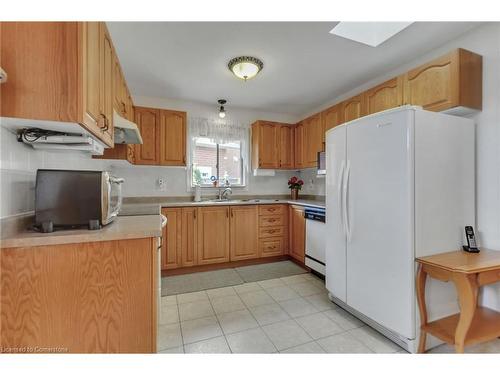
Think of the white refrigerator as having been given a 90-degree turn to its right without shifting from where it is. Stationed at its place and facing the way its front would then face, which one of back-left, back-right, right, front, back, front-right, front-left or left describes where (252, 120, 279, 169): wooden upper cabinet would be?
front

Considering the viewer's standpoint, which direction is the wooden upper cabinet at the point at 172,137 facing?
facing the viewer

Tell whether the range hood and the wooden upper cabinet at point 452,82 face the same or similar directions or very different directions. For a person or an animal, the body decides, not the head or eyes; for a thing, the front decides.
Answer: very different directions

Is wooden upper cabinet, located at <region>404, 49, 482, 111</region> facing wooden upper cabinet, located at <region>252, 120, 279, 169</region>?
no

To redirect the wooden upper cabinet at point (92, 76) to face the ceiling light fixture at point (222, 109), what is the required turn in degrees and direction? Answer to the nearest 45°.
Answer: approximately 45° to its left

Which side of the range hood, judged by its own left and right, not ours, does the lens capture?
right

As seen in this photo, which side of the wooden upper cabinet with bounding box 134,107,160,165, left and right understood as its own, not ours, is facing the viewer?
front

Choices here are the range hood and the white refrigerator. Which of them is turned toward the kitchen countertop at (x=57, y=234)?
the white refrigerator

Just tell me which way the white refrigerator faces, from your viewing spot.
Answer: facing the viewer and to the left of the viewer

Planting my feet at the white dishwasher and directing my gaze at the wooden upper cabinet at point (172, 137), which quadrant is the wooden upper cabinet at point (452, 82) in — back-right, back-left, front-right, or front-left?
back-left

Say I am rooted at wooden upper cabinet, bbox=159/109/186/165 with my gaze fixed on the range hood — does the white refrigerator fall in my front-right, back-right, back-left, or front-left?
front-left

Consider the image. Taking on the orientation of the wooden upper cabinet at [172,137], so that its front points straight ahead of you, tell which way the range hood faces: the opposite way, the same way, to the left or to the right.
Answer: to the left

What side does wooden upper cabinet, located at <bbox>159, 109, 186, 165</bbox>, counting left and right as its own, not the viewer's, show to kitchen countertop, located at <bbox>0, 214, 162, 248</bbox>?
front

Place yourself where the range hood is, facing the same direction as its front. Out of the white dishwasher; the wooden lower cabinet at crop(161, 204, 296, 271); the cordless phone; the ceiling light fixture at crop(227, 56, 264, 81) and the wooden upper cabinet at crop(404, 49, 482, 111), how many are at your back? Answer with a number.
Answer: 0

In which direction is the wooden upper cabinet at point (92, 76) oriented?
to the viewer's right

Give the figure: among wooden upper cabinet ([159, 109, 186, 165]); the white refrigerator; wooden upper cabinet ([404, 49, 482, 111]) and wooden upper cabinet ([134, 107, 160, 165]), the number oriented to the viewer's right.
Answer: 0

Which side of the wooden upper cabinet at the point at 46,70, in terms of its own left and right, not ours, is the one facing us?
right
